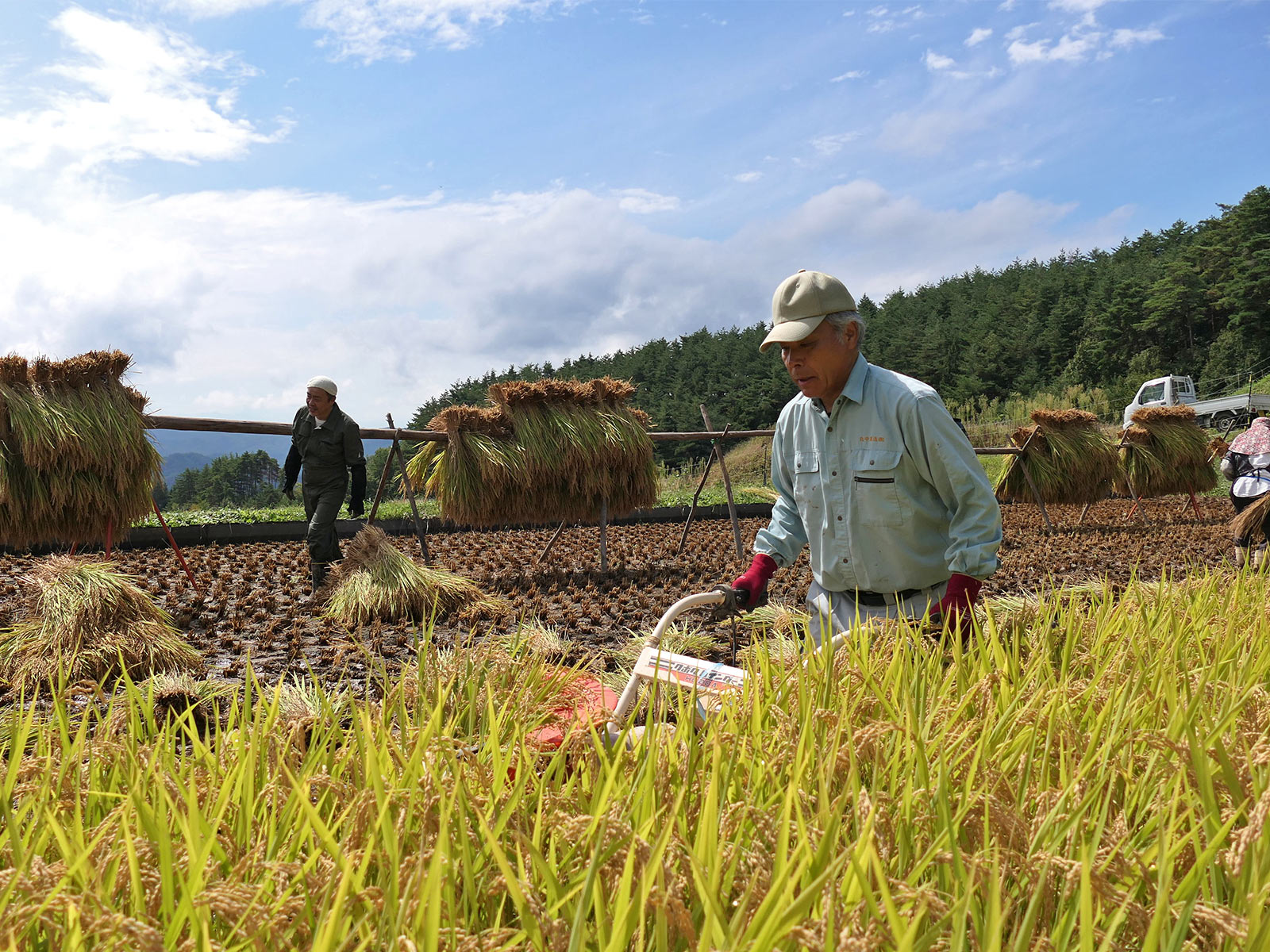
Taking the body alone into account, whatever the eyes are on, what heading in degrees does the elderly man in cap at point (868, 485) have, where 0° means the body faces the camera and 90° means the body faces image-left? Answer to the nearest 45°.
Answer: approximately 45°

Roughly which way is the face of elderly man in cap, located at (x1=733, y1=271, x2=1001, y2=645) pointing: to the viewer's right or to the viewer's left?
to the viewer's left

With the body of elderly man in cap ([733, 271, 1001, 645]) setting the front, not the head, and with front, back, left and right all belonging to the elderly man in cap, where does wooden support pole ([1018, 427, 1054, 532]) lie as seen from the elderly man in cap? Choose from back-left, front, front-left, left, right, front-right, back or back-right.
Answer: back-right

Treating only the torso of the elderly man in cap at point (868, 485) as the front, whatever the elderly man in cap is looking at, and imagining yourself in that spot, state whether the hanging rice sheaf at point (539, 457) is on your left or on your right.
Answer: on your right

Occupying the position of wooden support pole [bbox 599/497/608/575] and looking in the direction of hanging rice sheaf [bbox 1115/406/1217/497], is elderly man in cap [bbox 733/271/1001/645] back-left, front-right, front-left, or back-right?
back-right

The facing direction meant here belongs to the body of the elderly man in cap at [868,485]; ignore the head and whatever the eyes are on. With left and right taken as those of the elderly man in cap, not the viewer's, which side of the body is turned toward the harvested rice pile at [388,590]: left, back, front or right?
right

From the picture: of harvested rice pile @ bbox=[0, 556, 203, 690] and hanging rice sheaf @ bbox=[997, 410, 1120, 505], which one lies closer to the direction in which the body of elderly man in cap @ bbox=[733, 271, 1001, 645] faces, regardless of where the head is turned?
the harvested rice pile

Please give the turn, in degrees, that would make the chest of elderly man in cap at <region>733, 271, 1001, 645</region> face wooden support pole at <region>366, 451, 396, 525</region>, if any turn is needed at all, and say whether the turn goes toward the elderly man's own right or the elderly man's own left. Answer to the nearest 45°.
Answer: approximately 90° to the elderly man's own right
